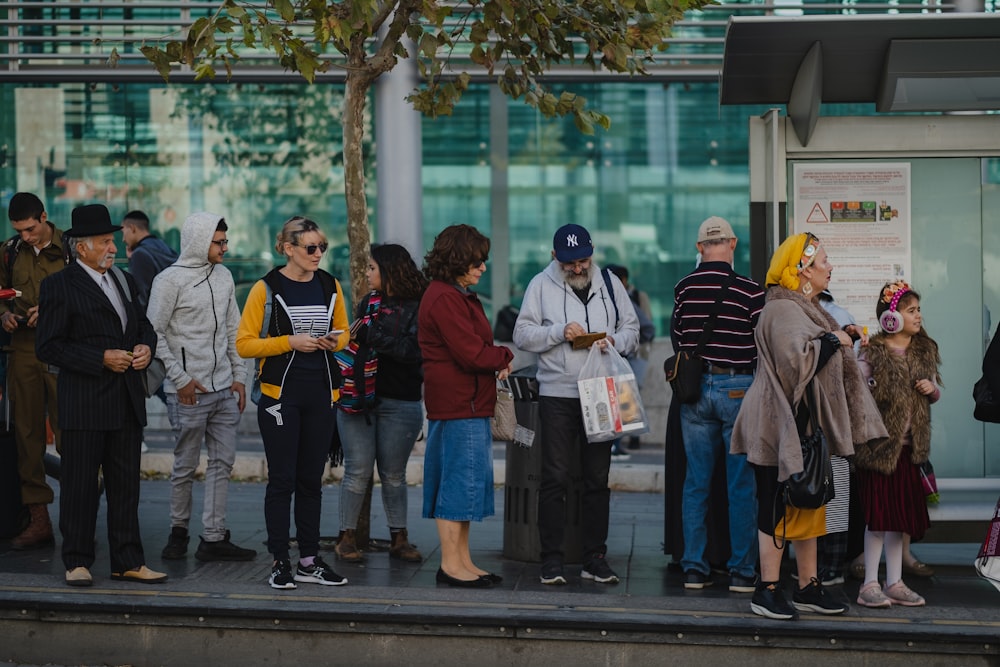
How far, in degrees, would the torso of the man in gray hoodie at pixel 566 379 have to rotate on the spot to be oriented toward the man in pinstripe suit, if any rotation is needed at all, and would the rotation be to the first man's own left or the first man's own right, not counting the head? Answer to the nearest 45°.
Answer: approximately 90° to the first man's own right

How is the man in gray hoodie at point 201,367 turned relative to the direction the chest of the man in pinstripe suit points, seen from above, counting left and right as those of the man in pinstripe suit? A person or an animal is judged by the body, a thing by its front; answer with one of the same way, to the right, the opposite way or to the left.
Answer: the same way

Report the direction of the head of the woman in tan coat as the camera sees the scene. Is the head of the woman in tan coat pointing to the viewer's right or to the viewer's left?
to the viewer's right

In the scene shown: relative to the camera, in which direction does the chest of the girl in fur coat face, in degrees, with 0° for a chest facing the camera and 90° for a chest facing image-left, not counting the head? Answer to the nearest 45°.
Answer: approximately 315°

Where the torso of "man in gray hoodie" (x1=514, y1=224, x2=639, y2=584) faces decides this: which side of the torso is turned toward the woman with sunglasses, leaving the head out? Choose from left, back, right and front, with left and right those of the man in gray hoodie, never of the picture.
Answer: right

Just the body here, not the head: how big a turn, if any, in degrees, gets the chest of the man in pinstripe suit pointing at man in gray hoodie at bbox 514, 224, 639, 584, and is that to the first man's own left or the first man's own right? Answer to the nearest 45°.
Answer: approximately 45° to the first man's own left

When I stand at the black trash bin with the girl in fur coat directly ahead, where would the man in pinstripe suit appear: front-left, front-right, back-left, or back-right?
back-right

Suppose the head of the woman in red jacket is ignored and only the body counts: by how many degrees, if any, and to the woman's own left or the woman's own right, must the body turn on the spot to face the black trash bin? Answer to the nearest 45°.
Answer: approximately 45° to the woman's own left

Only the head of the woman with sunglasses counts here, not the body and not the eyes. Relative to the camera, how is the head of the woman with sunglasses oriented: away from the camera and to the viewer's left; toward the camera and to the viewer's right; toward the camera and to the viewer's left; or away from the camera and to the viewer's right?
toward the camera and to the viewer's right

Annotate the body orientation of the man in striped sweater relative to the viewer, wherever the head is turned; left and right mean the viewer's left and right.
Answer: facing away from the viewer

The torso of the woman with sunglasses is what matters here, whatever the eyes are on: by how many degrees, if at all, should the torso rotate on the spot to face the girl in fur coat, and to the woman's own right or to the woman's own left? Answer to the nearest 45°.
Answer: approximately 45° to the woman's own left

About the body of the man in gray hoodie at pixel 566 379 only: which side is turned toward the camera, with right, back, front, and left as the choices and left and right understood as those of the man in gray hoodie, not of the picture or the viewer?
front

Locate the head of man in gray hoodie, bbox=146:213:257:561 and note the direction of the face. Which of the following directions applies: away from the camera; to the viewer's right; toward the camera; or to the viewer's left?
to the viewer's right

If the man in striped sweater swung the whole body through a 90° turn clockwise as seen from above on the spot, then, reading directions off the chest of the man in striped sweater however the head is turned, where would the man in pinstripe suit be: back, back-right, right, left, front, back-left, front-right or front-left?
back

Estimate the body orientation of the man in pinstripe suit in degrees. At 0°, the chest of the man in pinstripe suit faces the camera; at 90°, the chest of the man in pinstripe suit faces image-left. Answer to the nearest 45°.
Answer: approximately 315°

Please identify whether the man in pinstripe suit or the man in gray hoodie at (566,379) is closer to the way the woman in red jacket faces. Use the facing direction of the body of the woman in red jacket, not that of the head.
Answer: the man in gray hoodie
